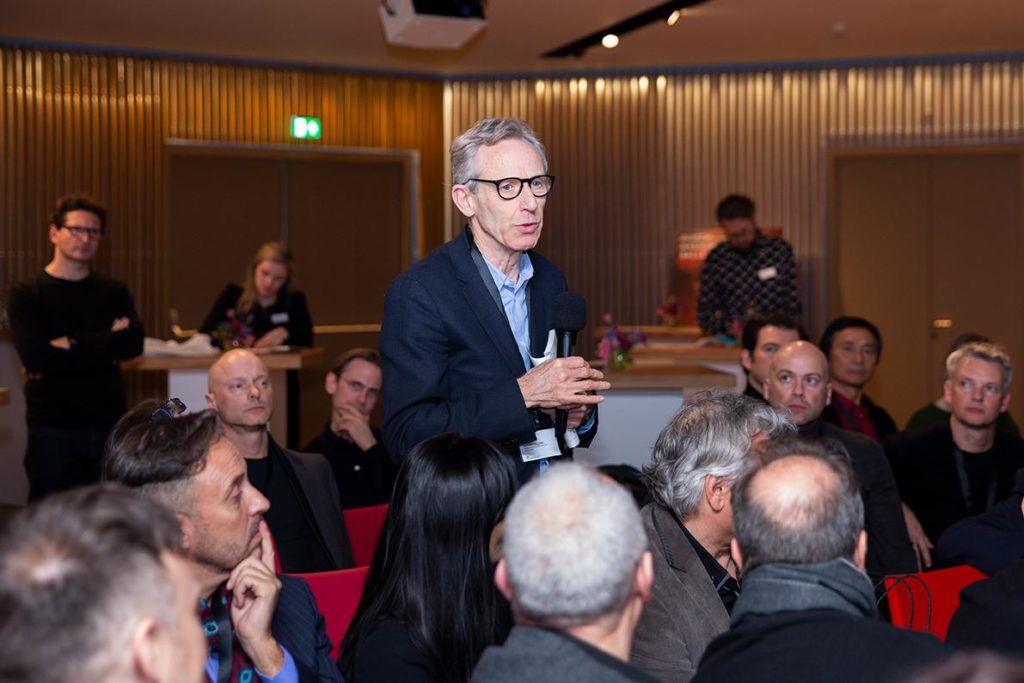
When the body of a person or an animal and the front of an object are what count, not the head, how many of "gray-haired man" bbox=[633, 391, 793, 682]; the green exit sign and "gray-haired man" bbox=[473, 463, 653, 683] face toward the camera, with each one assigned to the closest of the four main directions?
1

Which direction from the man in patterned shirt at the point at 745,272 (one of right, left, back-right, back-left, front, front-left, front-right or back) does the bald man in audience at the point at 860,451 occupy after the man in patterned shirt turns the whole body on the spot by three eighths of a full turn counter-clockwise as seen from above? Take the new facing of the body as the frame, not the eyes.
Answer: back-right

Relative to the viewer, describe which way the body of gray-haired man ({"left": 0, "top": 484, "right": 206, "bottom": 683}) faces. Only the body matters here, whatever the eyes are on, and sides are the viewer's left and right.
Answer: facing away from the viewer and to the right of the viewer

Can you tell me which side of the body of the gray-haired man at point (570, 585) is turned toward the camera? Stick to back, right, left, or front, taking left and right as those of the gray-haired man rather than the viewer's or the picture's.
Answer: back

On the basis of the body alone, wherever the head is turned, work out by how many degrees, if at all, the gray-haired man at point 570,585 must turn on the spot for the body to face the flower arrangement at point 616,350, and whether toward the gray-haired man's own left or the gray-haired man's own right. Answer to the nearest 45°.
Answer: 0° — they already face it

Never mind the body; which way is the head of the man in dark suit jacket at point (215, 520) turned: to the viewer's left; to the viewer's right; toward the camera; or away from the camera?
to the viewer's right

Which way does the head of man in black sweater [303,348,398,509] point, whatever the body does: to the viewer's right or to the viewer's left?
to the viewer's right

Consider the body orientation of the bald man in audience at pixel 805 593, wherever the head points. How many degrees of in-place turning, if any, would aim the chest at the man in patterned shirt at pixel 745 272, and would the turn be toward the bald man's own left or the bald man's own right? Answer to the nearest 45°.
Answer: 0° — they already face them
